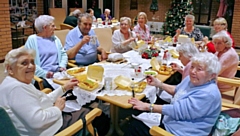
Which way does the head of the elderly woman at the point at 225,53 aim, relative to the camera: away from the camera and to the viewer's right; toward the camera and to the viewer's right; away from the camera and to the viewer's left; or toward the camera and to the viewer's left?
toward the camera and to the viewer's left

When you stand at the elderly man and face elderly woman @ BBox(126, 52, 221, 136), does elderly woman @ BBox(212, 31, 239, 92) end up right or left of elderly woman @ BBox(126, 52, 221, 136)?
left

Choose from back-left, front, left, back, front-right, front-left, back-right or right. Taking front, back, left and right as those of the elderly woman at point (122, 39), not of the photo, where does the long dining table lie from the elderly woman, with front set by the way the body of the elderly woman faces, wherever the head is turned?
front-right

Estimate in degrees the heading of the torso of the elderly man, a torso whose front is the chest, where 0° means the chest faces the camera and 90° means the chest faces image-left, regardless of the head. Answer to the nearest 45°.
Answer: approximately 315°

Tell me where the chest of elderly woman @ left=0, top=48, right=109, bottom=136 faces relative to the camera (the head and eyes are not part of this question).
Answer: to the viewer's right

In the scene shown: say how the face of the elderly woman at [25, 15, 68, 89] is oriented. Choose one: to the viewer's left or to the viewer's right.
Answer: to the viewer's right

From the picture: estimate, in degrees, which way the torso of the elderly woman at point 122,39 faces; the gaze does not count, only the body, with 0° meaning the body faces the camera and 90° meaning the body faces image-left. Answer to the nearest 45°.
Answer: approximately 315°

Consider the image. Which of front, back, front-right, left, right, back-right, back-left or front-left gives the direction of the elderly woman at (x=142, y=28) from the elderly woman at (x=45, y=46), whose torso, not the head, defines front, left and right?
left

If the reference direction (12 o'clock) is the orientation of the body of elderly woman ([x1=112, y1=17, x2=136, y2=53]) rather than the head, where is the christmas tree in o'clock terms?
The christmas tree is roughly at 8 o'clock from the elderly woman.

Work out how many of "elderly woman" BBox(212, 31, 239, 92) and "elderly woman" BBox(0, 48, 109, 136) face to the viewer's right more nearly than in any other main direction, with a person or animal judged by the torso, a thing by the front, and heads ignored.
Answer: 1

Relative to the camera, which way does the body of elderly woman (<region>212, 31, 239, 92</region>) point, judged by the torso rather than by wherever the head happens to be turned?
to the viewer's left

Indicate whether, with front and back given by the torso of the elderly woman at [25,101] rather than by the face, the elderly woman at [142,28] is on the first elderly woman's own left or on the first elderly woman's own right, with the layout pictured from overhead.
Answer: on the first elderly woman's own left

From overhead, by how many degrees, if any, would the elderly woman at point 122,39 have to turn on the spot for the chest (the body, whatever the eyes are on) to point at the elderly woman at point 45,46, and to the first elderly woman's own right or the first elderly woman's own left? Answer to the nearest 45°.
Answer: approximately 90° to the first elderly woman's own right
